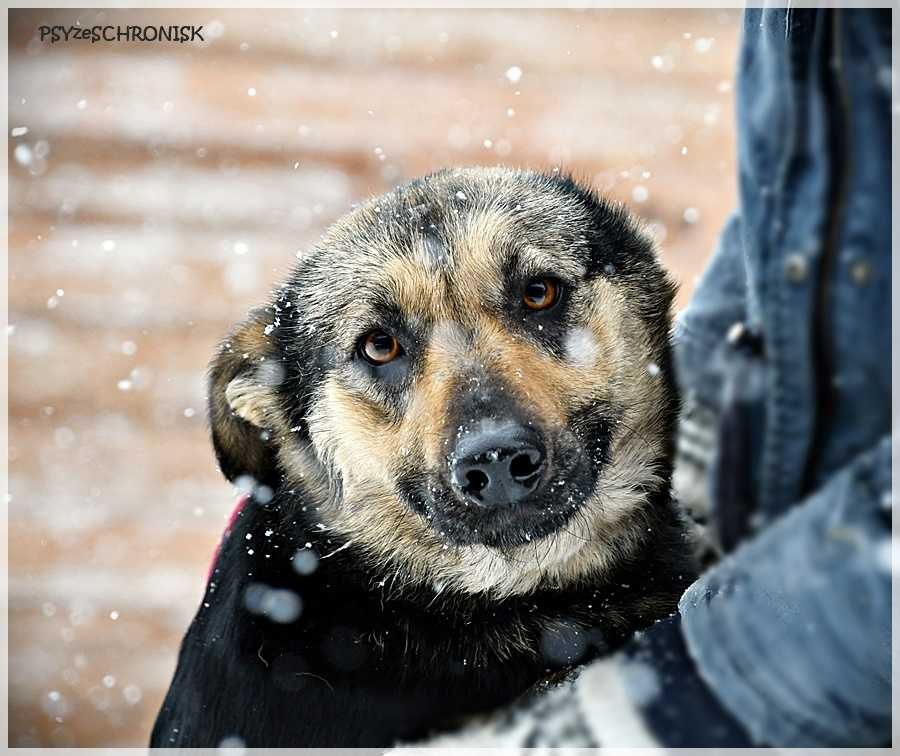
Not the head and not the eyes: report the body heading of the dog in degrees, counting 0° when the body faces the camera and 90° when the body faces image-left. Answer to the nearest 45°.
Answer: approximately 0°
